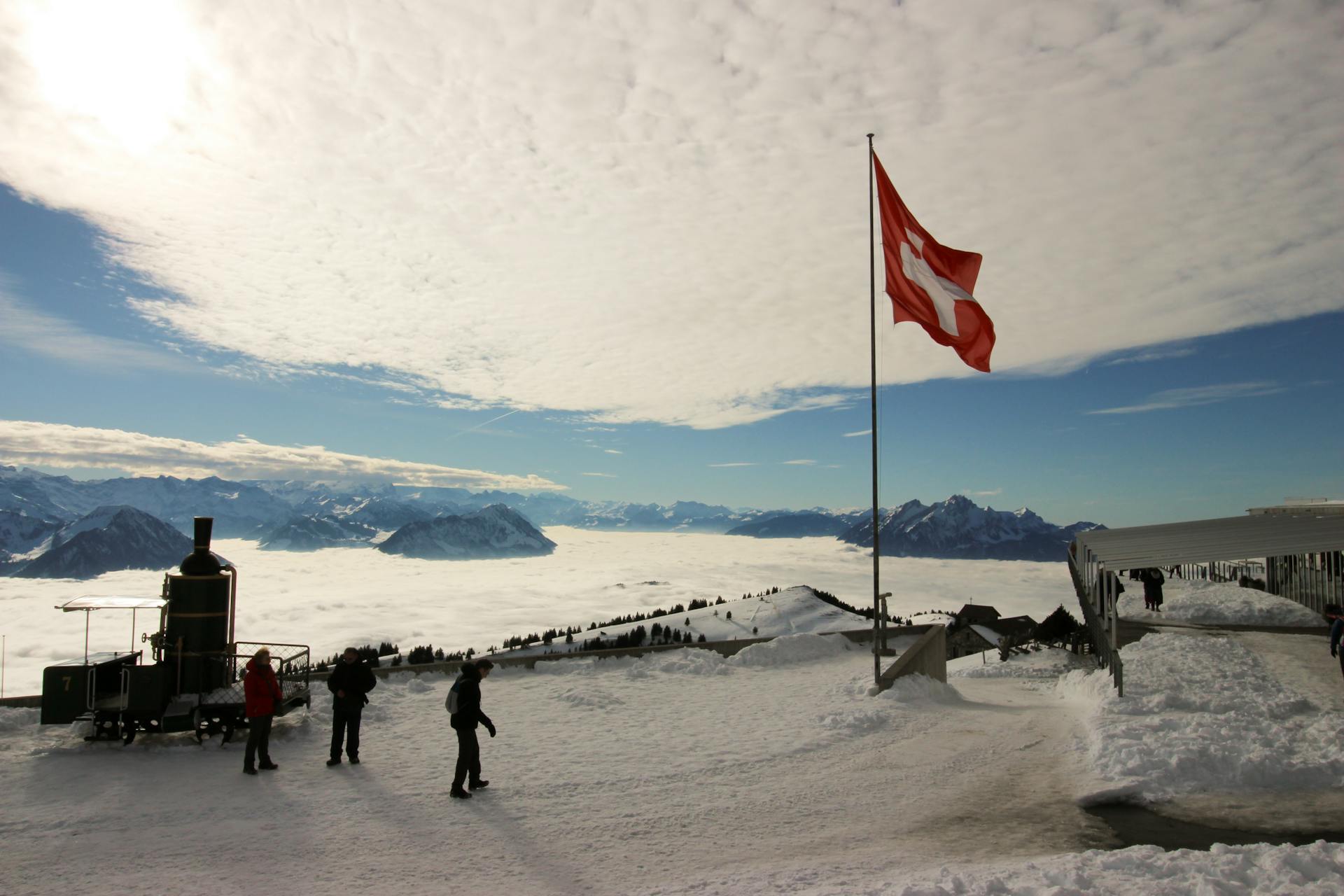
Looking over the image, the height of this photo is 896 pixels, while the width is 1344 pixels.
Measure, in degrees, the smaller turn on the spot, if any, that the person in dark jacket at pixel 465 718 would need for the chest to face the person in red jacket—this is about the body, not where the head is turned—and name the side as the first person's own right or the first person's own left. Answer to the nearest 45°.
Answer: approximately 135° to the first person's own left

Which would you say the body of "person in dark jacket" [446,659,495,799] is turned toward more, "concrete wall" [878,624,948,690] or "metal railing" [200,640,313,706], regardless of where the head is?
the concrete wall

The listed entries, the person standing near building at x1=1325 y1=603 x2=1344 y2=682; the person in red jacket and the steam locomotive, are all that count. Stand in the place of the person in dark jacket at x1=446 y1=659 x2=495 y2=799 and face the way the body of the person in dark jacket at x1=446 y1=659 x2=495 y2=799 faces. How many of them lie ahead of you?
1

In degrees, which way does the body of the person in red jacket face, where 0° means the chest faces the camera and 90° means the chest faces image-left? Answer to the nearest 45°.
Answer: approximately 315°

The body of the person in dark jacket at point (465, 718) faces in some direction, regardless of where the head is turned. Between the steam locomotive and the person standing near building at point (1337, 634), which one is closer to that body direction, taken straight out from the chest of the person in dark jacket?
the person standing near building

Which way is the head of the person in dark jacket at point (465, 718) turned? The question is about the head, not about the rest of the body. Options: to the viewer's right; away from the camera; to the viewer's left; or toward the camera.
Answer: to the viewer's right

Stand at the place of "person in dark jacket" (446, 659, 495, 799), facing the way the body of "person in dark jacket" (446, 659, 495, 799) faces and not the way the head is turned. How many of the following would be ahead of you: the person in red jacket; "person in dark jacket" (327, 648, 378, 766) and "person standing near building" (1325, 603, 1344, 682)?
1

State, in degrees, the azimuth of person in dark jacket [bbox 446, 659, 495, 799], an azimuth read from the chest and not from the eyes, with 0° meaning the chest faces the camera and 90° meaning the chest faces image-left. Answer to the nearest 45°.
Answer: approximately 270°

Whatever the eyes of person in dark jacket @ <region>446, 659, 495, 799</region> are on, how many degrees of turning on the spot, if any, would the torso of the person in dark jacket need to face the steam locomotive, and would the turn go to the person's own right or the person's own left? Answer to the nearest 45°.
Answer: approximately 135° to the person's own left
